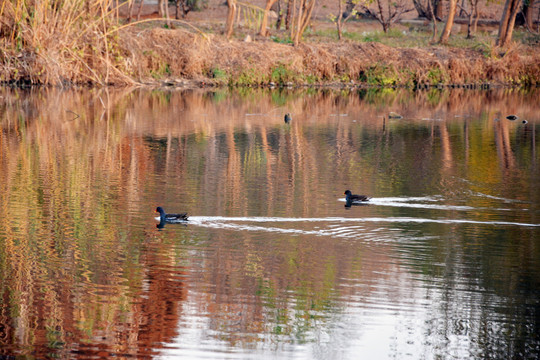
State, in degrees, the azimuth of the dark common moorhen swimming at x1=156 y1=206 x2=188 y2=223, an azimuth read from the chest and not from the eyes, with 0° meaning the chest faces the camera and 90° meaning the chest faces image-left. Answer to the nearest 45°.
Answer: approximately 90°

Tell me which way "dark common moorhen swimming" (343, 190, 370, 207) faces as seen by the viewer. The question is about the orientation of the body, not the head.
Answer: to the viewer's left
